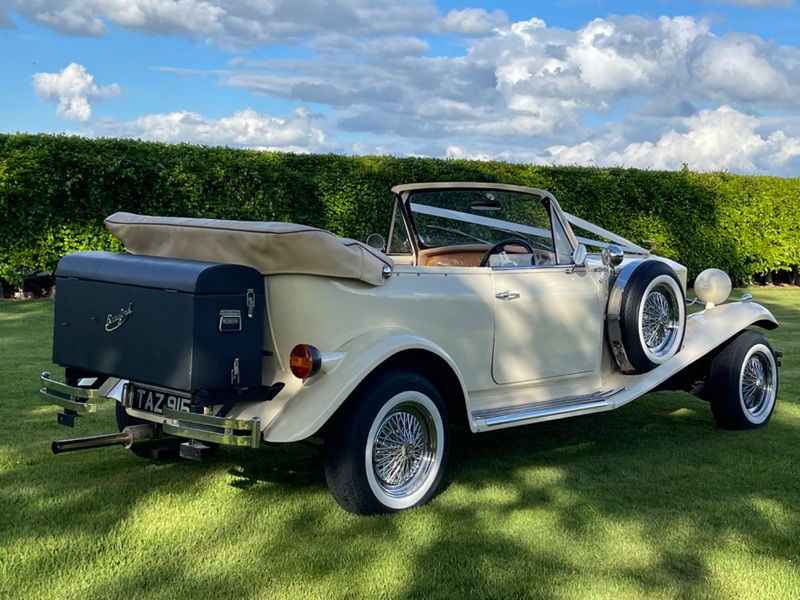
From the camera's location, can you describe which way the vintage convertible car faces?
facing away from the viewer and to the right of the viewer

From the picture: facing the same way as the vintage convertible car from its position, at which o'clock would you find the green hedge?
The green hedge is roughly at 10 o'clock from the vintage convertible car.
